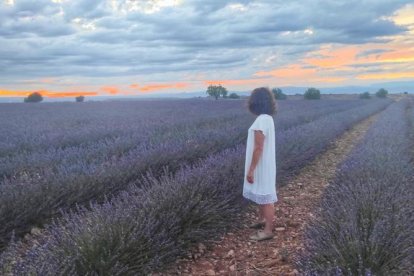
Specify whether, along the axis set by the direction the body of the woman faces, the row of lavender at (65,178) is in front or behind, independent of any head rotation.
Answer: in front

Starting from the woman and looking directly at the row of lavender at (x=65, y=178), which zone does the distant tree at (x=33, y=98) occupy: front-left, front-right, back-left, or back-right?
front-right

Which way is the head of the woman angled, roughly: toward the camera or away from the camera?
away from the camera
